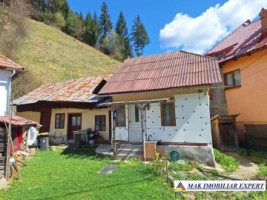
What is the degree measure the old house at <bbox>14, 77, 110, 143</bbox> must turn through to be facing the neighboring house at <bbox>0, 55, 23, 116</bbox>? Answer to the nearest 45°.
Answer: approximately 45° to its right

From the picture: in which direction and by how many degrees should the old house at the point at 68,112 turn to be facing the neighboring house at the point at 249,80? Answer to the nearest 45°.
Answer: approximately 45° to its left

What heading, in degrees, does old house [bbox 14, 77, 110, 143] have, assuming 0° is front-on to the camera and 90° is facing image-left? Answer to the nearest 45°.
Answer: approximately 0°

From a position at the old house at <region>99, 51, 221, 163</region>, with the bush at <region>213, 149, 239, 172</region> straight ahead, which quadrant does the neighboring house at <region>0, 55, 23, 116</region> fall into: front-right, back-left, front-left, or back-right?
back-right

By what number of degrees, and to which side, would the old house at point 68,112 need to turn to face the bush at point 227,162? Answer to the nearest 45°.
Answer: approximately 45° to its left

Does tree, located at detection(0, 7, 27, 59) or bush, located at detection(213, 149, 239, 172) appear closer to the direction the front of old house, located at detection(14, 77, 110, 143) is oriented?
the bush

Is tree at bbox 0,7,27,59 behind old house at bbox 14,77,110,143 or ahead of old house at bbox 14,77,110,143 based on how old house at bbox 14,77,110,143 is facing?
behind
